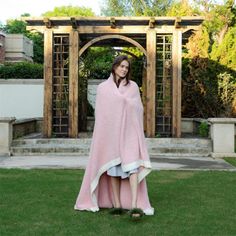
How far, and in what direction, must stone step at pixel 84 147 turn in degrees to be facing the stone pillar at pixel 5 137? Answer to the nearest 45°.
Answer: approximately 90° to its right

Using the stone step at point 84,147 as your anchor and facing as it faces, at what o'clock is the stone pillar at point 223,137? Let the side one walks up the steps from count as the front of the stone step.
The stone pillar is roughly at 9 o'clock from the stone step.

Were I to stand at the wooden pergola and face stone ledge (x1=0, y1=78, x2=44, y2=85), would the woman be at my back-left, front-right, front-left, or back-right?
back-left

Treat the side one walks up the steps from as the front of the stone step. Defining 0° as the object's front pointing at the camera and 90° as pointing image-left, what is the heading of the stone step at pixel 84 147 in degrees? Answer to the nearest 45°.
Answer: approximately 0°

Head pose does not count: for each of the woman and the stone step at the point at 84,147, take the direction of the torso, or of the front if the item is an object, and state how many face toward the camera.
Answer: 2

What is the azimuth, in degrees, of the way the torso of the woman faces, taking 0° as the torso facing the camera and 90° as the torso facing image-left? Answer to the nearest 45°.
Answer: approximately 0°

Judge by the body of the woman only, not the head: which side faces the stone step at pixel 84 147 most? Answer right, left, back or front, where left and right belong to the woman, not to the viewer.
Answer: back

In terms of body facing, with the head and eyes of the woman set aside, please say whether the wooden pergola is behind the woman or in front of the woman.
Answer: behind
